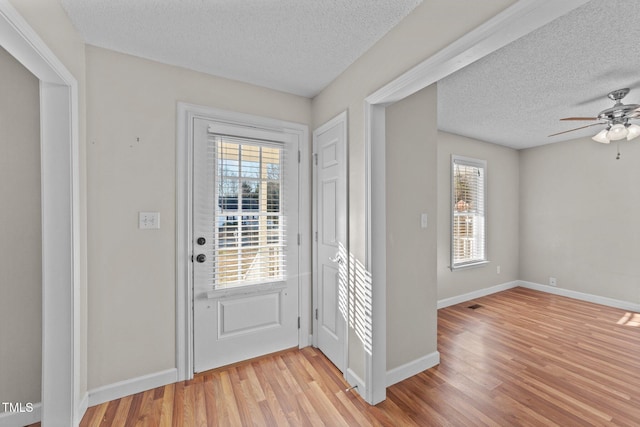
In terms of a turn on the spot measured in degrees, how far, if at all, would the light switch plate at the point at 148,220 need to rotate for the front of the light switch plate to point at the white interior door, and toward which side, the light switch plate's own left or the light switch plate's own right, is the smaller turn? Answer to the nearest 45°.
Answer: approximately 90° to the light switch plate's own left

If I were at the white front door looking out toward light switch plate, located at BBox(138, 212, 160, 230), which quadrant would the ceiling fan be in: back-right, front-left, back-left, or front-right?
back-left

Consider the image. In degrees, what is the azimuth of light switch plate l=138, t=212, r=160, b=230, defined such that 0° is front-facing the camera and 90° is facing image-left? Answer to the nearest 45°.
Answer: approximately 0°

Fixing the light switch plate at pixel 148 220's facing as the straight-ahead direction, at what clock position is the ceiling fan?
The ceiling fan is roughly at 10 o'clock from the light switch plate.

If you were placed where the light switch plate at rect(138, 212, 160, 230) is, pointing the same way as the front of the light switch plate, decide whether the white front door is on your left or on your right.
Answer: on your left

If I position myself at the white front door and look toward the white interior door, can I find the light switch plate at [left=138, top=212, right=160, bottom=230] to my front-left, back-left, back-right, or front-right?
back-right
